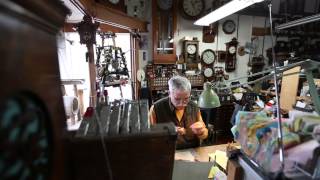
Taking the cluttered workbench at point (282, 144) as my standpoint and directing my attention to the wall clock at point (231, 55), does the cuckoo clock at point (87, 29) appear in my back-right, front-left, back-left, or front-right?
front-left

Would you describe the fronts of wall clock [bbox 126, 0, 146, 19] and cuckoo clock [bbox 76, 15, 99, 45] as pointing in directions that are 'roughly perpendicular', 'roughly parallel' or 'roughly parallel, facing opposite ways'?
roughly parallel

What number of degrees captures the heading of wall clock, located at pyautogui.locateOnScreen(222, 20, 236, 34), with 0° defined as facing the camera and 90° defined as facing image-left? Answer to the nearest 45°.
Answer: approximately 0°

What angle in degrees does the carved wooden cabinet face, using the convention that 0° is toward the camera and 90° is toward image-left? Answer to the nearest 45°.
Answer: approximately 315°

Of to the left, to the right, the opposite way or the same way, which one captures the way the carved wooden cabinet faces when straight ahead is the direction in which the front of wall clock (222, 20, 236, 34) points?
to the left

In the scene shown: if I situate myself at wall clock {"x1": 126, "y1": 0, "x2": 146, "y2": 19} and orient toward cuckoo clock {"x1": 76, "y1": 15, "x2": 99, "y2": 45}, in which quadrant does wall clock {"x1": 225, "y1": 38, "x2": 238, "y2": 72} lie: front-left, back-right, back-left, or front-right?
back-left

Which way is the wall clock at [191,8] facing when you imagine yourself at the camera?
facing the viewer

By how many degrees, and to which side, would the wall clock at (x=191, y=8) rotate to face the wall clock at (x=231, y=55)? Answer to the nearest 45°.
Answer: approximately 135° to its left

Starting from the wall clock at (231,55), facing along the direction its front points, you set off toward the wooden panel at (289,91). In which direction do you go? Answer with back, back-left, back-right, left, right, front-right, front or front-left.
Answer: front-left

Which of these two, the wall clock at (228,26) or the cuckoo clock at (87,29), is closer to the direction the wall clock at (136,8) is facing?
the cuckoo clock

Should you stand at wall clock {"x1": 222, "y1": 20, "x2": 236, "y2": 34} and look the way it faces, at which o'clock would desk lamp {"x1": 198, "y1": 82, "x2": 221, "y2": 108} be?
The desk lamp is roughly at 12 o'clock from the wall clock.

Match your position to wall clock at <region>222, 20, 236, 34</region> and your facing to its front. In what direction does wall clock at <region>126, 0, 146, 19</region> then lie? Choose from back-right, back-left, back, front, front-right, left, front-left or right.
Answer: front-right

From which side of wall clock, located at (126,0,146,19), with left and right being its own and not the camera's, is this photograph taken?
front

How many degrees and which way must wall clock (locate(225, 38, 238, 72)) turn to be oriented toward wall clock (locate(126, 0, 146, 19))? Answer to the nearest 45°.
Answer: approximately 45° to its right
